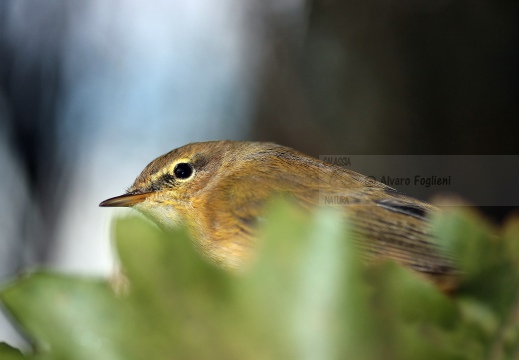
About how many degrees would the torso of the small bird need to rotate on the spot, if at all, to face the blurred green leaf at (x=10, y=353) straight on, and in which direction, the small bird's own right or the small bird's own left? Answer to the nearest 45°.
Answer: approximately 90° to the small bird's own left

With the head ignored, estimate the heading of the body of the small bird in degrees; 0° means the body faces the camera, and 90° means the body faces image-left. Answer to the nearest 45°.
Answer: approximately 90°
